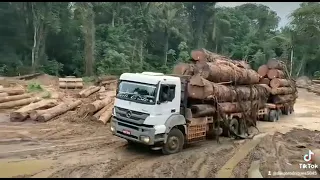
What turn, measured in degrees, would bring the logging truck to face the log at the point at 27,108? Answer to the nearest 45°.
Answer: approximately 90° to its right

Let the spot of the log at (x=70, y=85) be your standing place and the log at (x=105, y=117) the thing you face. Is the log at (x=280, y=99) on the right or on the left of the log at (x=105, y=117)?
left

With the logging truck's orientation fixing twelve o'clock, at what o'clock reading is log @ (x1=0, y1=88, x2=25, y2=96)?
The log is roughly at 3 o'clock from the logging truck.

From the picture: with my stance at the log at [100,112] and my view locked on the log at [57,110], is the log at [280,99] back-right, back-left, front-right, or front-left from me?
back-right

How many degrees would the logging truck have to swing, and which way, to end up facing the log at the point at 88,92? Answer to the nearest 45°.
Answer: approximately 90° to its right

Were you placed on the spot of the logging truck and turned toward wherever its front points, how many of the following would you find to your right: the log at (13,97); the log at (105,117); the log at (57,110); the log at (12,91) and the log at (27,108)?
5

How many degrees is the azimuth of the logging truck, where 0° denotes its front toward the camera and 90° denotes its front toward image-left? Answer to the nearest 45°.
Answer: approximately 45°

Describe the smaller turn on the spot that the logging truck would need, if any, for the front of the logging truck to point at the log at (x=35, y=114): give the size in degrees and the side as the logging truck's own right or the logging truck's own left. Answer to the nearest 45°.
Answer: approximately 90° to the logging truck's own right

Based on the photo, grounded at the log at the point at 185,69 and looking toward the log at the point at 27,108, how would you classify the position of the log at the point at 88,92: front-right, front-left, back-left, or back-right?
front-right

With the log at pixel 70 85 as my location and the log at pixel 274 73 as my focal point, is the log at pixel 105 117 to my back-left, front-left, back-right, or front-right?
front-right

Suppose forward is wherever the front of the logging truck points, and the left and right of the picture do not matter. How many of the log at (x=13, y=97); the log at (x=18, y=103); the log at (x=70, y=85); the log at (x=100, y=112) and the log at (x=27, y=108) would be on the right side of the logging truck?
5

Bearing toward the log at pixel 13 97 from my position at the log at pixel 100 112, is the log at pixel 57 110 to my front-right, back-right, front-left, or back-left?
front-left

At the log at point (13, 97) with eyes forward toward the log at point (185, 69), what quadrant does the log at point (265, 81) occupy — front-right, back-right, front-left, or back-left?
front-left

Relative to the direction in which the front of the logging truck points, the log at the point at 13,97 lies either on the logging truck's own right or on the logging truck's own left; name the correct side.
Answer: on the logging truck's own right

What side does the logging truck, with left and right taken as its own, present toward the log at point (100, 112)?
right

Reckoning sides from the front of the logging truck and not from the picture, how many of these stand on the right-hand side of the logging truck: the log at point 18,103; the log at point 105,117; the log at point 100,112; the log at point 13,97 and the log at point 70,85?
5

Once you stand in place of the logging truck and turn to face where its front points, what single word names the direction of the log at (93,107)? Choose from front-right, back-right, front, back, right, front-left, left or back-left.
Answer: right
